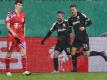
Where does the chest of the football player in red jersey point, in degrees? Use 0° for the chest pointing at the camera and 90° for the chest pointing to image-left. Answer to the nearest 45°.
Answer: approximately 315°
